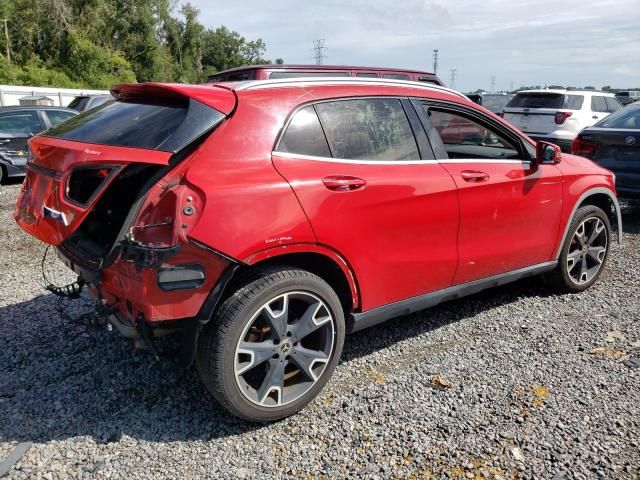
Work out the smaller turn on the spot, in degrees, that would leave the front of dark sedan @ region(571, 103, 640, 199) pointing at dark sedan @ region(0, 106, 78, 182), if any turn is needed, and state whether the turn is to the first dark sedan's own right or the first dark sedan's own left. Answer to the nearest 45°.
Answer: approximately 135° to the first dark sedan's own left

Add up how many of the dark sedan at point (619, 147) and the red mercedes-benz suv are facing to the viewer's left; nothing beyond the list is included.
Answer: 0

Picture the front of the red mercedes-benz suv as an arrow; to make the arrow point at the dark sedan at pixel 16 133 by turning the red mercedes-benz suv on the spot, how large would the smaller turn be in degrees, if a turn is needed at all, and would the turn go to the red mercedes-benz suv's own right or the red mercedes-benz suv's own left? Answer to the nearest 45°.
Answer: approximately 90° to the red mercedes-benz suv's own left

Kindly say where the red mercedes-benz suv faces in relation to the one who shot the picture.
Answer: facing away from the viewer and to the right of the viewer

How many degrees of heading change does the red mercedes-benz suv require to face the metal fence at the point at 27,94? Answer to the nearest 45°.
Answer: approximately 90° to its left

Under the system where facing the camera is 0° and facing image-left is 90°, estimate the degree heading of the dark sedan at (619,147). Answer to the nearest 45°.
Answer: approximately 225°

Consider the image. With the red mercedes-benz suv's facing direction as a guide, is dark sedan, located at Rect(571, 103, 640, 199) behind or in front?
in front
